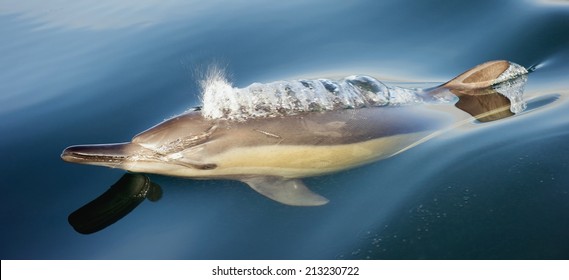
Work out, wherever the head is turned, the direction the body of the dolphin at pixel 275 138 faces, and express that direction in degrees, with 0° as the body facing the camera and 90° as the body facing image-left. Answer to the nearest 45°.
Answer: approximately 90°
